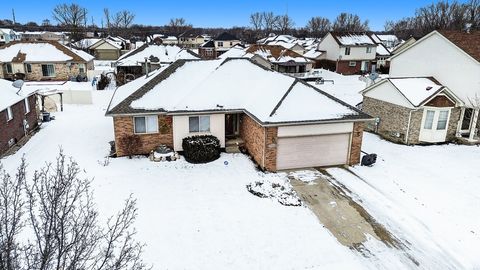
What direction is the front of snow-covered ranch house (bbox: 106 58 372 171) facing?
toward the camera

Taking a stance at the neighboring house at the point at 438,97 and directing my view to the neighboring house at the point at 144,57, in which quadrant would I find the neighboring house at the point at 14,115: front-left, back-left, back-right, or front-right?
front-left

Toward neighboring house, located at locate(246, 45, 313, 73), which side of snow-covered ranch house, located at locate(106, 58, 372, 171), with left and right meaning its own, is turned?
back

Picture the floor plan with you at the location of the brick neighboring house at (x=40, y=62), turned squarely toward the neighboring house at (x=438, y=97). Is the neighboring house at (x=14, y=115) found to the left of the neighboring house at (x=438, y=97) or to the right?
right

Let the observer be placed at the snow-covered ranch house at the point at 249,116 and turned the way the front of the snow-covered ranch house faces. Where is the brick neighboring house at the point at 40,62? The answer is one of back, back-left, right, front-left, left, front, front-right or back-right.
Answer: back-right

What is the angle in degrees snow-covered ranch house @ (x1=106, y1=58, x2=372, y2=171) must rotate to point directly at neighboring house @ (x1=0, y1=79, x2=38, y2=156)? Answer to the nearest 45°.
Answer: approximately 90° to its right

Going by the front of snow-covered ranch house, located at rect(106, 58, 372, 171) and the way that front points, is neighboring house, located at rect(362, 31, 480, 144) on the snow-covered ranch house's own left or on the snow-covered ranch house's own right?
on the snow-covered ranch house's own left

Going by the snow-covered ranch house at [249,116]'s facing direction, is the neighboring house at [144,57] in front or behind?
behind
